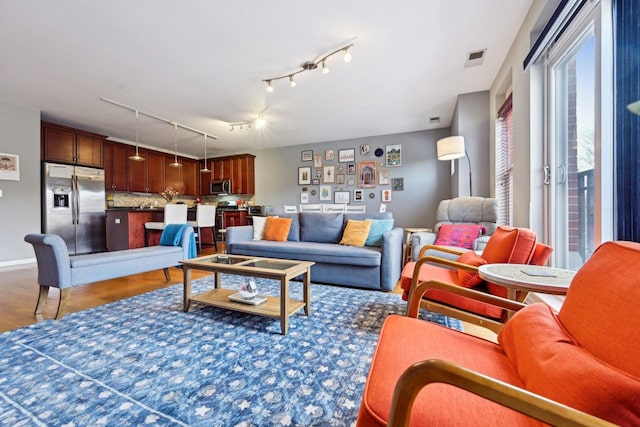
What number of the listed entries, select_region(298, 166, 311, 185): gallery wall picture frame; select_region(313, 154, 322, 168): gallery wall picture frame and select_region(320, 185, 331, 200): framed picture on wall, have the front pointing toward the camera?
3

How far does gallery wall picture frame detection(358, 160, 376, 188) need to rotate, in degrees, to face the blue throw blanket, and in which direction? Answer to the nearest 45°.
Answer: approximately 45° to its right

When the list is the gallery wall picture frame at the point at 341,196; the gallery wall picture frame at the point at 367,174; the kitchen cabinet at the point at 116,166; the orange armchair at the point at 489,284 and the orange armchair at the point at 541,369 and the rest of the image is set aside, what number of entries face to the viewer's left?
2

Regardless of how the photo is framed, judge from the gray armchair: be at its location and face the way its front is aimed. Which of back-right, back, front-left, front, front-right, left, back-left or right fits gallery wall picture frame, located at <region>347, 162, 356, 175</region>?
right

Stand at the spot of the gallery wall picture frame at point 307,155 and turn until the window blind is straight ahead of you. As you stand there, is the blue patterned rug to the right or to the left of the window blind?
right

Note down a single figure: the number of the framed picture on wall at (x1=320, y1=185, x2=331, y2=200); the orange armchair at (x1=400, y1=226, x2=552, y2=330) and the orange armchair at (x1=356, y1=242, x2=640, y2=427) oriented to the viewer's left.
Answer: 2

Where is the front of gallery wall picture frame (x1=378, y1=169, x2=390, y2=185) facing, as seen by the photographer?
facing the viewer

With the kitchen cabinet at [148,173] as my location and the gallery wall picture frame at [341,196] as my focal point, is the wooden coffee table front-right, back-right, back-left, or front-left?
front-right

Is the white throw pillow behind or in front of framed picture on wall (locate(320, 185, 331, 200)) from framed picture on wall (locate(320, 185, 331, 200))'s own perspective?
in front

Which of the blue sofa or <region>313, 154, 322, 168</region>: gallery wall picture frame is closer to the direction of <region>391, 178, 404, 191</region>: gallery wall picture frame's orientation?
the blue sofa

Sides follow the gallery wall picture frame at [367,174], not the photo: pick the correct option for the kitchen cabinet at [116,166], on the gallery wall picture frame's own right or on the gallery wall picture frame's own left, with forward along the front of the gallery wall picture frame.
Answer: on the gallery wall picture frame's own right

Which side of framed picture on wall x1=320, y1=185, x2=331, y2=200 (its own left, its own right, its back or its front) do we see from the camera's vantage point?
front

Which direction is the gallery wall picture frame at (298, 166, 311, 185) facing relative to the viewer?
toward the camera

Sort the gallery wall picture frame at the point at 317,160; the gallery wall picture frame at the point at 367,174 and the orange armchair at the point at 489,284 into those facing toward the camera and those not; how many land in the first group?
2

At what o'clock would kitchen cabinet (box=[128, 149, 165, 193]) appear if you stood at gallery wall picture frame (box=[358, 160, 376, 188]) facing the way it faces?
The kitchen cabinet is roughly at 3 o'clock from the gallery wall picture frame.

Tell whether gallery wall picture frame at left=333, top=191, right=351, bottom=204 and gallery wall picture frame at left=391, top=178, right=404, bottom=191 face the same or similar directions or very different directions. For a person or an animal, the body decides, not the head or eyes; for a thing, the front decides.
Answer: same or similar directions

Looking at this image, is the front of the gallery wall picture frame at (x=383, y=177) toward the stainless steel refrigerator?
no

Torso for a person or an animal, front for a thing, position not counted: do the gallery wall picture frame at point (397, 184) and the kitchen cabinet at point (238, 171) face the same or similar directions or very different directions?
same or similar directions

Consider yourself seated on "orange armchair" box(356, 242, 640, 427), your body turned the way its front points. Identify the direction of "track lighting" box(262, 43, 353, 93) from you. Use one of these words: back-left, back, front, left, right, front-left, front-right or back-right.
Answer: front-right

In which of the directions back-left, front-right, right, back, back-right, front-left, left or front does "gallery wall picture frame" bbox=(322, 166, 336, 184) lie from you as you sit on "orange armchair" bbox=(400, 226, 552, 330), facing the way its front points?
front-right

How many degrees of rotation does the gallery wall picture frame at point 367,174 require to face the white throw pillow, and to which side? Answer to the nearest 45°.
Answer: approximately 45° to its right

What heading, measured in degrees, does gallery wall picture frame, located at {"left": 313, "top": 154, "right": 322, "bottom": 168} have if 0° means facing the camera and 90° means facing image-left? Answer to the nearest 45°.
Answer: approximately 0°
